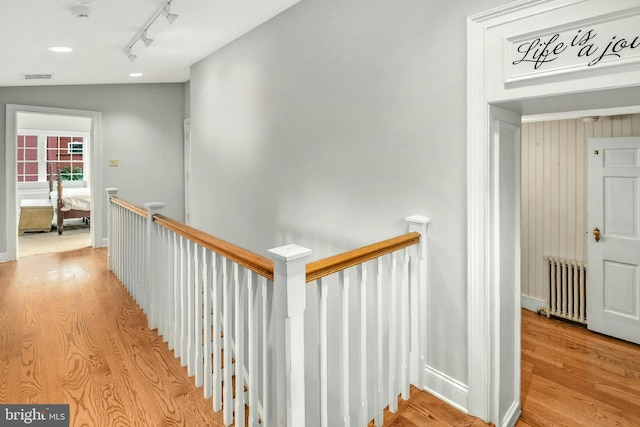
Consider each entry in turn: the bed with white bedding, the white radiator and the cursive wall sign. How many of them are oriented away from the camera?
0

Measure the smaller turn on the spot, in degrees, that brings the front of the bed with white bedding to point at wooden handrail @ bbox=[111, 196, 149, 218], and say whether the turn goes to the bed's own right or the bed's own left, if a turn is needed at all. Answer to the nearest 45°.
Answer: approximately 90° to the bed's own left

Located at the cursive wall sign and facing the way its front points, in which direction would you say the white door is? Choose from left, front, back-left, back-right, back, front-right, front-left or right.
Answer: back-right

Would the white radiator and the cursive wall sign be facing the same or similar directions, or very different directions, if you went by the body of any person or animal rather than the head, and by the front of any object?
same or similar directions

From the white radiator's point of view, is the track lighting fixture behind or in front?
in front

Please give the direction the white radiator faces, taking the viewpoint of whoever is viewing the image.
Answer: facing the viewer and to the left of the viewer
